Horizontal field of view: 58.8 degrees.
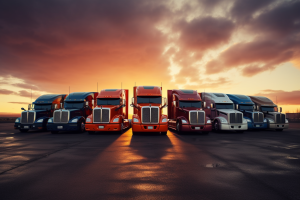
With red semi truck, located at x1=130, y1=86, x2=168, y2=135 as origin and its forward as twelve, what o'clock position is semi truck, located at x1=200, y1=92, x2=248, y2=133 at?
The semi truck is roughly at 8 o'clock from the red semi truck.

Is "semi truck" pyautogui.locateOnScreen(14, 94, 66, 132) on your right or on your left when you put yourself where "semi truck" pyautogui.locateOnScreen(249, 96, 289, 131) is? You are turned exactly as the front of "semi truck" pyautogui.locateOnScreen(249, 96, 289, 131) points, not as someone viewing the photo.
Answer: on your right

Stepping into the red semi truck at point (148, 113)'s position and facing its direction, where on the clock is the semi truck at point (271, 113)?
The semi truck is roughly at 8 o'clock from the red semi truck.

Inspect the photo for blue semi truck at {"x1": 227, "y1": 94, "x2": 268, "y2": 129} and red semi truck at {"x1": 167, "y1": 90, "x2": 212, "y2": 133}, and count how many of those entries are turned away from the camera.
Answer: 0

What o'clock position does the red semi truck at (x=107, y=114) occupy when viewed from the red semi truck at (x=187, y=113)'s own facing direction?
the red semi truck at (x=107, y=114) is roughly at 4 o'clock from the red semi truck at (x=187, y=113).

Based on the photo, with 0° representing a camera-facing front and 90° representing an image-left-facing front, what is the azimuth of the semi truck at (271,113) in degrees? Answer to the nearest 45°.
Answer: approximately 315°

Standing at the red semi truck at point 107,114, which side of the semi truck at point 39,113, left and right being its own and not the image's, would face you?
left

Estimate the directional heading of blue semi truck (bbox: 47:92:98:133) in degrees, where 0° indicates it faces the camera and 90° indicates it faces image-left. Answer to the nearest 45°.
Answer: approximately 45°
